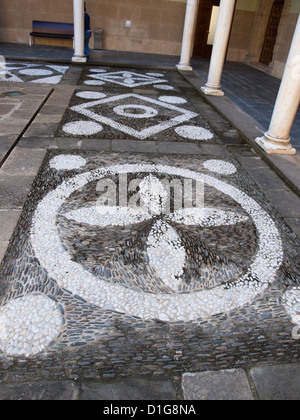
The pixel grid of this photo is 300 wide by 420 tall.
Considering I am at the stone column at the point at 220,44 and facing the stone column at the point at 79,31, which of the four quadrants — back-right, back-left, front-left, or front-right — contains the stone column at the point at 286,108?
back-left

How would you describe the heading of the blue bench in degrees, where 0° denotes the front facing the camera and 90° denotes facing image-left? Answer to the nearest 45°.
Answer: approximately 0°

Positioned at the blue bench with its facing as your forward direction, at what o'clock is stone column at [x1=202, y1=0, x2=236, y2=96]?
The stone column is roughly at 11 o'clock from the blue bench.

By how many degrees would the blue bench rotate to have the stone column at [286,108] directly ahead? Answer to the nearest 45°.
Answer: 0° — it already faces it
